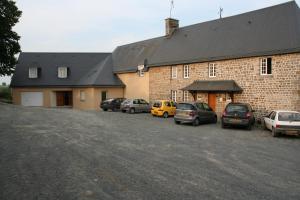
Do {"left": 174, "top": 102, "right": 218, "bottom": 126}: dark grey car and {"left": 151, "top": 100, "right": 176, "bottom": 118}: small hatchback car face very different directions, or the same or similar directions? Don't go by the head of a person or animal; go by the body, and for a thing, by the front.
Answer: same or similar directions

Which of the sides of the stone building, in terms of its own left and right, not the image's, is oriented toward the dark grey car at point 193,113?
front

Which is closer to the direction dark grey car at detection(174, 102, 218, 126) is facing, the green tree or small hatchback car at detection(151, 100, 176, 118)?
the small hatchback car

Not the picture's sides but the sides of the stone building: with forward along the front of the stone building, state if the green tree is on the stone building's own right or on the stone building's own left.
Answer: on the stone building's own right

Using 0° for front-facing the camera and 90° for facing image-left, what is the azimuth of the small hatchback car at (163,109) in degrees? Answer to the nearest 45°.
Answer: approximately 225°

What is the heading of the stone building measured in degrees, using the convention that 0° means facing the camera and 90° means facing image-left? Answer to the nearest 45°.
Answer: approximately 45°

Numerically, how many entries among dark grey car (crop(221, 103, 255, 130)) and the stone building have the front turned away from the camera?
1

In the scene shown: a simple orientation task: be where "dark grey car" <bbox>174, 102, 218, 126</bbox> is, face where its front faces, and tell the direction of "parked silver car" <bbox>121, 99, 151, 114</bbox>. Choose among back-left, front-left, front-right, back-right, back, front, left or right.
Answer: left

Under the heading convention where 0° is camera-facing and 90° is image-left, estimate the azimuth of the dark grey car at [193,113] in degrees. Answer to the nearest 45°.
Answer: approximately 225°

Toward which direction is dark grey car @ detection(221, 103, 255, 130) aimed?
away from the camera
